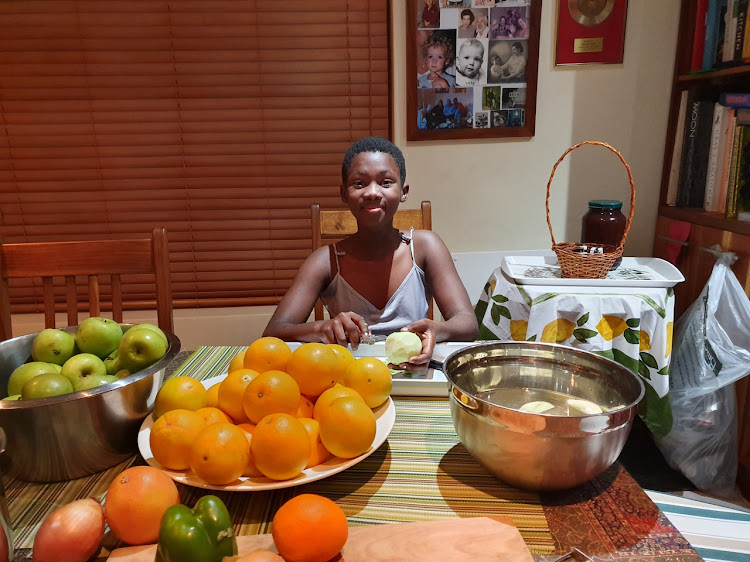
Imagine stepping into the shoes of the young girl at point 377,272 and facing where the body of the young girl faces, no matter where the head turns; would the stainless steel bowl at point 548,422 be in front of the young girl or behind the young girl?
in front

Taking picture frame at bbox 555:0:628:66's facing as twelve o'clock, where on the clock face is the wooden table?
The wooden table is roughly at 12 o'clock from the picture frame.

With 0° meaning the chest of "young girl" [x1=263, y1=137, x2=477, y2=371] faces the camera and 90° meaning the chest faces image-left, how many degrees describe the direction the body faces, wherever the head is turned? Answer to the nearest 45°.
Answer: approximately 0°

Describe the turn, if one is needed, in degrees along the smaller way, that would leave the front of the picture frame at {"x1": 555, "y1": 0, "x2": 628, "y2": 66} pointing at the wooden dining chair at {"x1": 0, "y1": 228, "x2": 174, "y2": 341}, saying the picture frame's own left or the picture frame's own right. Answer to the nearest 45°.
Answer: approximately 45° to the picture frame's own right

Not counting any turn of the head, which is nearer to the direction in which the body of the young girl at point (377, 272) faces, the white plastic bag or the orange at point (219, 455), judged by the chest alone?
the orange
